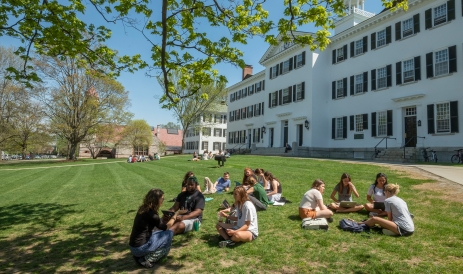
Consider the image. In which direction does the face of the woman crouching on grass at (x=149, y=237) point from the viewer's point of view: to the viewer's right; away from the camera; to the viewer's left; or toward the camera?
to the viewer's right

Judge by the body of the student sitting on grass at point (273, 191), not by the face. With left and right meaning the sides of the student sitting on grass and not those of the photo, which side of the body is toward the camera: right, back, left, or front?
left

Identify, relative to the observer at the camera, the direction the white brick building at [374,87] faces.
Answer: facing the viewer and to the left of the viewer

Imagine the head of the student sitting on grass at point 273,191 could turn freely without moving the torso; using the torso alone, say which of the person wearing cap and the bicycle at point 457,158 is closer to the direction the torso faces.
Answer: the person wearing cap

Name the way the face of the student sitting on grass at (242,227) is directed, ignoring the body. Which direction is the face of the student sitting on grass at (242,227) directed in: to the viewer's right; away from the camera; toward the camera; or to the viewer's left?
to the viewer's left

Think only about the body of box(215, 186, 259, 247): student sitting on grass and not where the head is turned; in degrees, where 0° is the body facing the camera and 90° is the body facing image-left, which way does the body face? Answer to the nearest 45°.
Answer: approximately 90°

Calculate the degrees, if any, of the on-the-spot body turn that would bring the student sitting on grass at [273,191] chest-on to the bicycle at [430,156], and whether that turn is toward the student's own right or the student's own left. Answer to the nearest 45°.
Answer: approximately 135° to the student's own right

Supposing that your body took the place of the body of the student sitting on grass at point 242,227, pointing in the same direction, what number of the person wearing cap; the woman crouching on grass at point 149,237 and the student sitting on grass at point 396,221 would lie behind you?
1

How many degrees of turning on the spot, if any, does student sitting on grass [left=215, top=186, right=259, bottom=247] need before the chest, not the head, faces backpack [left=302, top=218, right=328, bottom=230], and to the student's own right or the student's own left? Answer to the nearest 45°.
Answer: approximately 180°

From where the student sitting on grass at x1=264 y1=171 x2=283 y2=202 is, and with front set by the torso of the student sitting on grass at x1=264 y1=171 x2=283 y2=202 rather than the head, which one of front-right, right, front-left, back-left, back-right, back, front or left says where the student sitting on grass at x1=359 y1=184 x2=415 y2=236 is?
back-left

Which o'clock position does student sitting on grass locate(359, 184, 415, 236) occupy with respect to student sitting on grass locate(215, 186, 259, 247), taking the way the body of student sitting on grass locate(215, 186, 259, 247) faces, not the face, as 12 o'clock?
student sitting on grass locate(359, 184, 415, 236) is roughly at 6 o'clock from student sitting on grass locate(215, 186, 259, 247).
